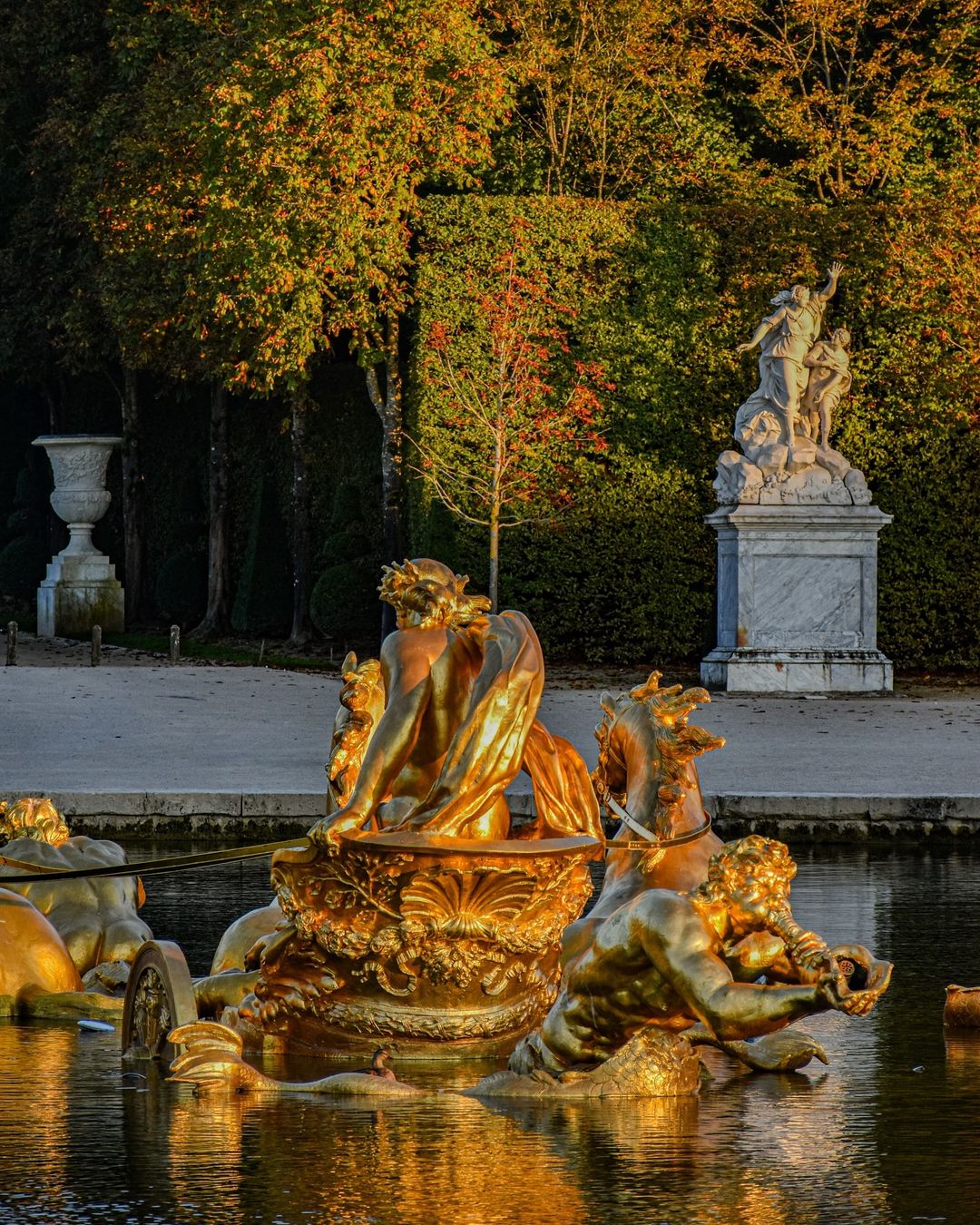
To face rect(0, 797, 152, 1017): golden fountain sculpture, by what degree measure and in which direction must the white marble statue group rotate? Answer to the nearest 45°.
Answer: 0° — it already faces it

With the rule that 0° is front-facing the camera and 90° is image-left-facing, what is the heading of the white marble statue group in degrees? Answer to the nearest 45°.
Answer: approximately 0°

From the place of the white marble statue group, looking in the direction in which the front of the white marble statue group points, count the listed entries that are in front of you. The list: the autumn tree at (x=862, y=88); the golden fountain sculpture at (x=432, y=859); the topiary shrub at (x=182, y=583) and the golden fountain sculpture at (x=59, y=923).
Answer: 2

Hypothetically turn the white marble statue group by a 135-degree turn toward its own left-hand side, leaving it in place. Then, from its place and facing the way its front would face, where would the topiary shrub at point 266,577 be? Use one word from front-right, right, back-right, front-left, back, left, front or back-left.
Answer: left

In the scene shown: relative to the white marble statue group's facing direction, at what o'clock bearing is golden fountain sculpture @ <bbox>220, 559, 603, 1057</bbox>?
The golden fountain sculpture is roughly at 12 o'clock from the white marble statue group.

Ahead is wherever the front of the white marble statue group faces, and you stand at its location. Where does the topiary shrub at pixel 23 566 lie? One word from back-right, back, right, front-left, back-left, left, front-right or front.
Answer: back-right

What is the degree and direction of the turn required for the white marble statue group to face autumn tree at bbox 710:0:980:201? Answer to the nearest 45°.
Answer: approximately 180°

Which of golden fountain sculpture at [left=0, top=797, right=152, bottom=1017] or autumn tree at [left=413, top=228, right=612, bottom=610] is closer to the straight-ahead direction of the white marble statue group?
the golden fountain sculpture

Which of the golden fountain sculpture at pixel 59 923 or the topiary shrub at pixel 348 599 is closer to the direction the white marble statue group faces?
the golden fountain sculpture

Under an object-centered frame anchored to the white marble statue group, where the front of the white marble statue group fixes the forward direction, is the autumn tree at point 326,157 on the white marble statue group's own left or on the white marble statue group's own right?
on the white marble statue group's own right
